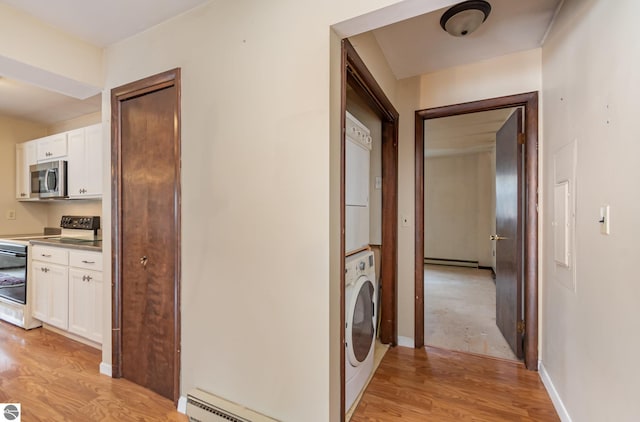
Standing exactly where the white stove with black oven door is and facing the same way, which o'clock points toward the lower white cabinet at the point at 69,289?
The lower white cabinet is roughly at 10 o'clock from the white stove with black oven door.

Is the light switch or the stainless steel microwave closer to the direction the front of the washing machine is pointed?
the light switch

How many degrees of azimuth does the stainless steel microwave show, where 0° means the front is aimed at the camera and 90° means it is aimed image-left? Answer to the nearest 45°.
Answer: approximately 45°

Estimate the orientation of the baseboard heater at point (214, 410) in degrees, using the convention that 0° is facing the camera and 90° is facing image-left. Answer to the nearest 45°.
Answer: approximately 45°

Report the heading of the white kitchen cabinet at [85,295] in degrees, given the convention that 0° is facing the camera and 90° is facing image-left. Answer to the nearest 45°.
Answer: approximately 45°

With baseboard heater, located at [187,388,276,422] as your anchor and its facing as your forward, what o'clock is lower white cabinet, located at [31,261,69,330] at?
The lower white cabinet is roughly at 3 o'clock from the baseboard heater.

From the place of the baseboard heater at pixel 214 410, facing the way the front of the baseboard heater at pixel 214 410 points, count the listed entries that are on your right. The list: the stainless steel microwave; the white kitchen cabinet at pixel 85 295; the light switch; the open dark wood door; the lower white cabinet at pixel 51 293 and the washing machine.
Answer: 3

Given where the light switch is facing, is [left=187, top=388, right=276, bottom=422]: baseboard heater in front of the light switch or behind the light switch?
in front

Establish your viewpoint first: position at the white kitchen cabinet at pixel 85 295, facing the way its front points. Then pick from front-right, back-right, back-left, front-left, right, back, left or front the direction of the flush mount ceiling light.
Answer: left

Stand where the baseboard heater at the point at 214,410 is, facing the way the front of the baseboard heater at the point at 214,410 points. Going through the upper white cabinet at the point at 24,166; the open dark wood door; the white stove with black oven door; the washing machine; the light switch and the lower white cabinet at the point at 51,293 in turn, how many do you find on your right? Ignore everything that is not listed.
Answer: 3

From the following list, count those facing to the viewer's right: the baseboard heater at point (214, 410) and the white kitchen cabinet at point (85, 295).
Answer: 0

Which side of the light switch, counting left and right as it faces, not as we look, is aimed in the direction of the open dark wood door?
right
